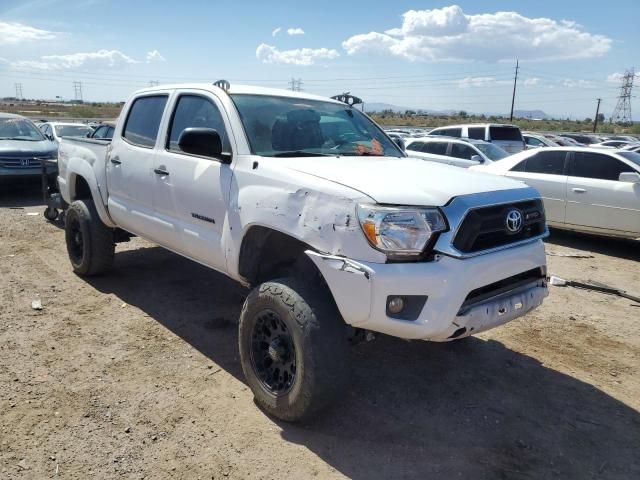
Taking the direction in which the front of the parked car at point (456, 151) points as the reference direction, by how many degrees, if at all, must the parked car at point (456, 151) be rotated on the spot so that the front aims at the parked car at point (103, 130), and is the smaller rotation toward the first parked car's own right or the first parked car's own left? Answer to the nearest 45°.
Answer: approximately 135° to the first parked car's own right

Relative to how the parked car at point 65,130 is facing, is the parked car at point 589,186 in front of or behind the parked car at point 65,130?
in front

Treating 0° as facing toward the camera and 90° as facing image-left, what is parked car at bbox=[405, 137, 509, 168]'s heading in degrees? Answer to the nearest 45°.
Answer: approximately 315°

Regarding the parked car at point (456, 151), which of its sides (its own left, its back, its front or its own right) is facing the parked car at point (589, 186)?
front

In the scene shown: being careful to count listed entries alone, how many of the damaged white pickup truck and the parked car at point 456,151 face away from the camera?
0

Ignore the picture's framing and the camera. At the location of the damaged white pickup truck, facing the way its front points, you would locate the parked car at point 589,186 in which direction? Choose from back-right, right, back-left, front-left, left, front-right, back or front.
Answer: left

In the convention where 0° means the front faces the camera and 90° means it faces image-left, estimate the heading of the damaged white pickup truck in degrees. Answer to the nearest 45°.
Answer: approximately 315°

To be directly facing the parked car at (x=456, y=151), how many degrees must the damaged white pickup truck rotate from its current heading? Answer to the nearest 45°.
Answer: approximately 135° to its left

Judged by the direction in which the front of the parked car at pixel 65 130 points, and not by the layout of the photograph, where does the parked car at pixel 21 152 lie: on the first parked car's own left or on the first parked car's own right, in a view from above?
on the first parked car's own right
